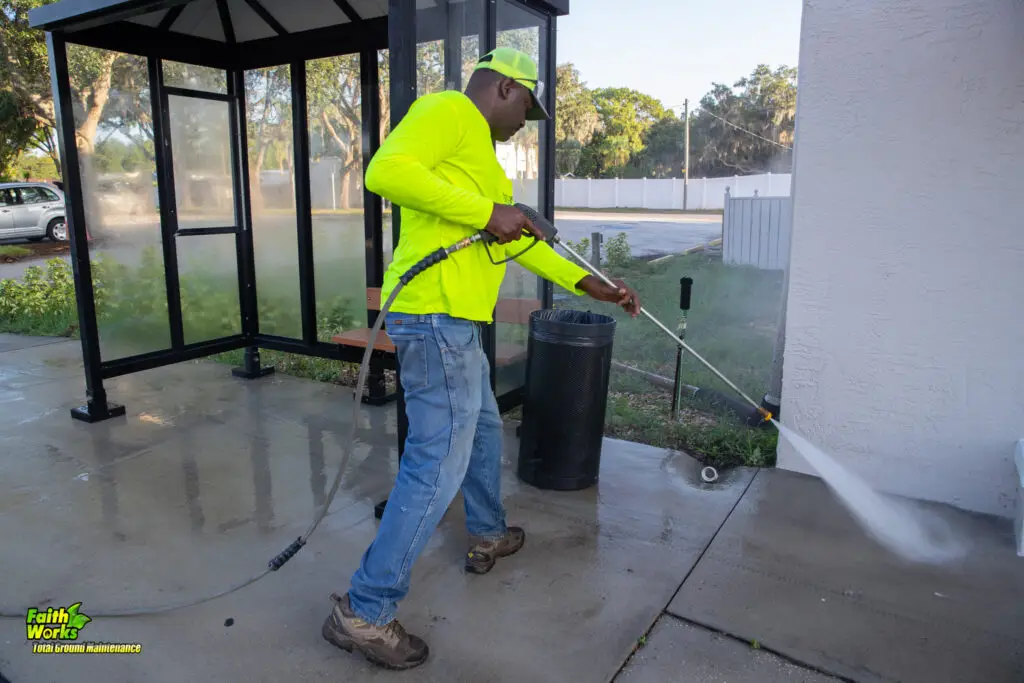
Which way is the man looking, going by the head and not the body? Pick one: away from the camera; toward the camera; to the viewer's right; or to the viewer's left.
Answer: to the viewer's right

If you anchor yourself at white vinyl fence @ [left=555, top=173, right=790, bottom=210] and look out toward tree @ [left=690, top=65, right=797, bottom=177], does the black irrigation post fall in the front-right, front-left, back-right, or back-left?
back-right

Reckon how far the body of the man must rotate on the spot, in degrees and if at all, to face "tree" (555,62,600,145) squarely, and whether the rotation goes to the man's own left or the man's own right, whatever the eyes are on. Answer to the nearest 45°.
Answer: approximately 90° to the man's own left

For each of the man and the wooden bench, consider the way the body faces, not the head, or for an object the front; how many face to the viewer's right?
1

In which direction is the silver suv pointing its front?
to the viewer's left

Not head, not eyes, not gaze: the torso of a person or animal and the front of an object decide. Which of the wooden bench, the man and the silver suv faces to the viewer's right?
the man

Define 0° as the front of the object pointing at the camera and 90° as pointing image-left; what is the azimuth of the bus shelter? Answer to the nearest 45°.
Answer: approximately 45°

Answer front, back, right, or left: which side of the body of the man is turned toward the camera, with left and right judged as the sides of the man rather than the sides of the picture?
right

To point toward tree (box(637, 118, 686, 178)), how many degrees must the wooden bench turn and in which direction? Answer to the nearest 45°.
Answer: approximately 135° to its right
